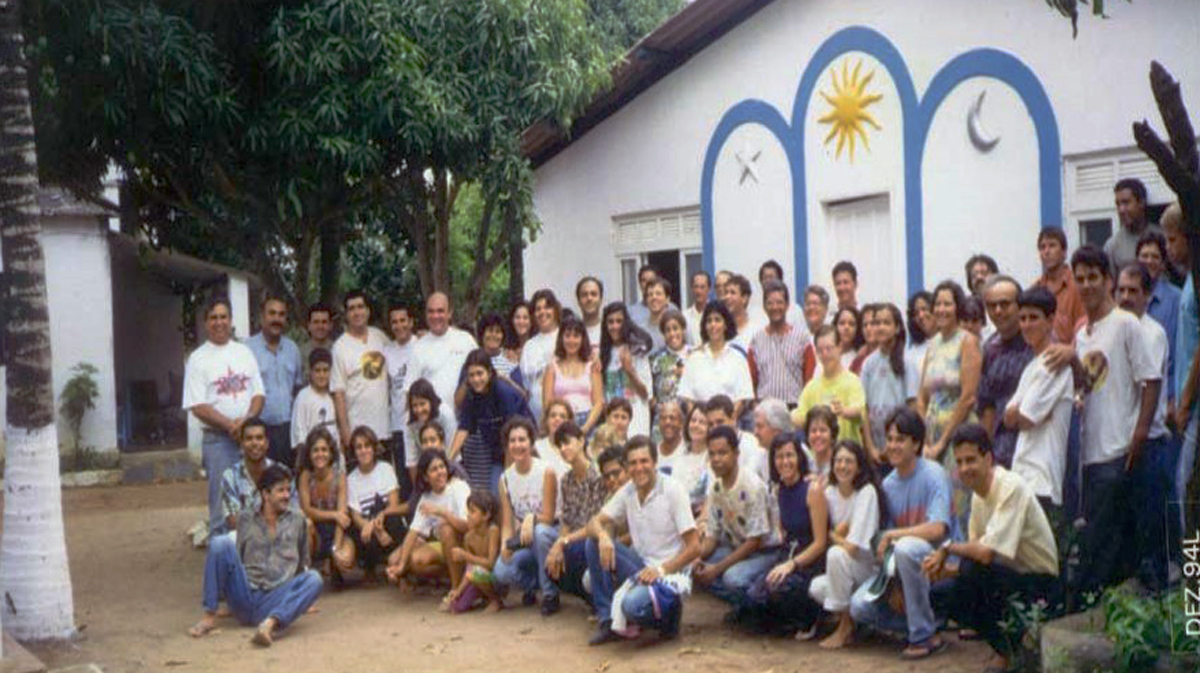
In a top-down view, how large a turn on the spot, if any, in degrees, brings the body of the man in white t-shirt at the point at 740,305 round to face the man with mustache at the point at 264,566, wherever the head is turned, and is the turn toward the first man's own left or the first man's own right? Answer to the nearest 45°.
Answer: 0° — they already face them

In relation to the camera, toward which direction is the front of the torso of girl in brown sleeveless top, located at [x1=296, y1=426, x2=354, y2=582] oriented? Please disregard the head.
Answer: toward the camera

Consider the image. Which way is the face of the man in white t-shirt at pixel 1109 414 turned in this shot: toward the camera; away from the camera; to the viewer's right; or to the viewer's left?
toward the camera

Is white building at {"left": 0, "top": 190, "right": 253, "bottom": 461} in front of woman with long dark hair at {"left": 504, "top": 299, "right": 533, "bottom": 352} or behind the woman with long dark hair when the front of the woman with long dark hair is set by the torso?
behind

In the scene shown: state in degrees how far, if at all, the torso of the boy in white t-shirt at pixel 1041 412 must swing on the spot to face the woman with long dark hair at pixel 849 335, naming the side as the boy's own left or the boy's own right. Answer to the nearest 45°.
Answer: approximately 90° to the boy's own right

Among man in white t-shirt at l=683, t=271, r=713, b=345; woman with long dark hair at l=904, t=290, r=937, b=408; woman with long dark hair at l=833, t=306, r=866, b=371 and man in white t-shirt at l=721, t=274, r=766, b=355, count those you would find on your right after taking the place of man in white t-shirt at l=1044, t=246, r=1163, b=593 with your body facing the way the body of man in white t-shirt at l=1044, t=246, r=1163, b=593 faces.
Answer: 4

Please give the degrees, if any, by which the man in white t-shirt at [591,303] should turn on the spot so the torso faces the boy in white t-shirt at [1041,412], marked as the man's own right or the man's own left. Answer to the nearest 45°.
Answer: approximately 45° to the man's own left

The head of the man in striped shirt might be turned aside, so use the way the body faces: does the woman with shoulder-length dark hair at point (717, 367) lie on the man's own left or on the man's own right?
on the man's own right

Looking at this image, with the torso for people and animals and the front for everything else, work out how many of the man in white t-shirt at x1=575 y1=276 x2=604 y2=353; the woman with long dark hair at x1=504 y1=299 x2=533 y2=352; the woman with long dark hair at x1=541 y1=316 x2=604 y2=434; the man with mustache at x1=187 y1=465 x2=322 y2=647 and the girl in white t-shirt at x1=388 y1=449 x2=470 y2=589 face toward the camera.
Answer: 5

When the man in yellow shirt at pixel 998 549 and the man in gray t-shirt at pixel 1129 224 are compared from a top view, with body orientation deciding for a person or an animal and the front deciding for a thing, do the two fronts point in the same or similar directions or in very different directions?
same or similar directions

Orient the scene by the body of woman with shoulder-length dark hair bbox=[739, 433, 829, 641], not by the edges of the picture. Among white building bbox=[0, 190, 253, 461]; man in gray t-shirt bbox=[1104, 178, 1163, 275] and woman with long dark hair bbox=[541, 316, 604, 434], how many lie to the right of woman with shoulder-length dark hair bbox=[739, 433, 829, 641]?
2

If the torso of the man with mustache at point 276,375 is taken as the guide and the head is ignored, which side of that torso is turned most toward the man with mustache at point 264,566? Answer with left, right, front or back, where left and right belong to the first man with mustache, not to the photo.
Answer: front

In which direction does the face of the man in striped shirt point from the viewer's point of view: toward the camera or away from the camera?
toward the camera

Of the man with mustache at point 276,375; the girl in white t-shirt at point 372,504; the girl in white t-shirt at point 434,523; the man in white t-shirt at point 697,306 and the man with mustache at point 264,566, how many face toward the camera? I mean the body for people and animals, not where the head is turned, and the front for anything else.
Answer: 5

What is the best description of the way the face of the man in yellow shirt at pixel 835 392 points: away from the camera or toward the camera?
toward the camera

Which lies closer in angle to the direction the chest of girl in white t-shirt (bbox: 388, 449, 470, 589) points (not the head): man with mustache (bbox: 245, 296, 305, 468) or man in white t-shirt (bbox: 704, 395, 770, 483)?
the man in white t-shirt
